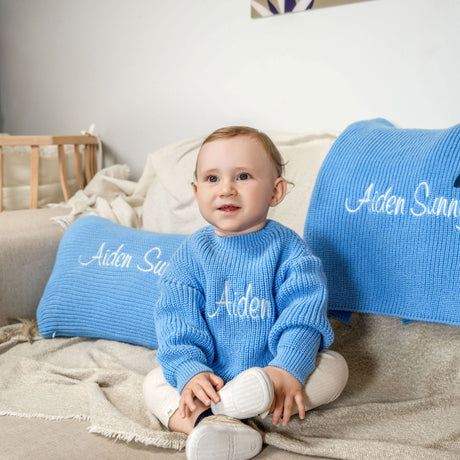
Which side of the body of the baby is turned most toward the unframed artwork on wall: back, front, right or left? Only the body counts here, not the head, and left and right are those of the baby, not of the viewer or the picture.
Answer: back

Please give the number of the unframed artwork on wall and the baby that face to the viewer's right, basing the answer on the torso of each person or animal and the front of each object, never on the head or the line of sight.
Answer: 0

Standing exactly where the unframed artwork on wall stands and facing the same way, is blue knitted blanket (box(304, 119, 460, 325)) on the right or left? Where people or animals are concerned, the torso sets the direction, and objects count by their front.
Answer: on its left

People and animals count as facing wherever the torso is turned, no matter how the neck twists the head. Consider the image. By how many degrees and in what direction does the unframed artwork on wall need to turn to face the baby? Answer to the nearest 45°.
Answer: approximately 45° to its left

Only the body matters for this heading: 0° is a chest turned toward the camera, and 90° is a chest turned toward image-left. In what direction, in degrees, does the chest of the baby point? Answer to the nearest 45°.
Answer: approximately 0°

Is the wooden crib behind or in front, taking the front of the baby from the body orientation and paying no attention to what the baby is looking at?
behind
